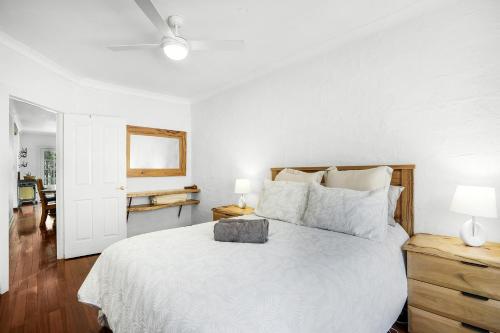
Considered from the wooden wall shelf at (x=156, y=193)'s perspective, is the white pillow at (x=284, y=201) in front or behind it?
in front

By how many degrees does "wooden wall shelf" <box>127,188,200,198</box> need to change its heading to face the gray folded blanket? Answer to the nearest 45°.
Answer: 0° — it already faces it

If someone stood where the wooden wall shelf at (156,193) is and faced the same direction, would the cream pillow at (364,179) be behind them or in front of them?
in front

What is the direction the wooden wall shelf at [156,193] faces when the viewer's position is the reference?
facing the viewer

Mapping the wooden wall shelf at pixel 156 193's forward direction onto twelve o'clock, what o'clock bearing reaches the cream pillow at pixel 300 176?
The cream pillow is roughly at 11 o'clock from the wooden wall shelf.

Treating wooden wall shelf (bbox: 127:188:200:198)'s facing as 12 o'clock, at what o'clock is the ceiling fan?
The ceiling fan is roughly at 12 o'clock from the wooden wall shelf.

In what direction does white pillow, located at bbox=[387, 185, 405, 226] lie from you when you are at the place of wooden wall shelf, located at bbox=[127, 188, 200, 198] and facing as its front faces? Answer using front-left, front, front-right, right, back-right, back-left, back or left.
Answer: front-left

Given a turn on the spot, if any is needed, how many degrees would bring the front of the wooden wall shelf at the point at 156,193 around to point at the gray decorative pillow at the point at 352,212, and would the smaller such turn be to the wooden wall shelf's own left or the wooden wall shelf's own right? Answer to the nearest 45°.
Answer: approximately 45° to the wooden wall shelf's own left

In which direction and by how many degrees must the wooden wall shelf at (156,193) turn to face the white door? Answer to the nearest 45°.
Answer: approximately 90° to its right

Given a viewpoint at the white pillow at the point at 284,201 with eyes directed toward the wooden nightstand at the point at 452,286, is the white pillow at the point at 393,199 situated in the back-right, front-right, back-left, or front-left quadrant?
front-left

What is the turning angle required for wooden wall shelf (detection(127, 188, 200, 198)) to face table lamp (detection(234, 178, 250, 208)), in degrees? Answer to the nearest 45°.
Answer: approximately 45° to its left
